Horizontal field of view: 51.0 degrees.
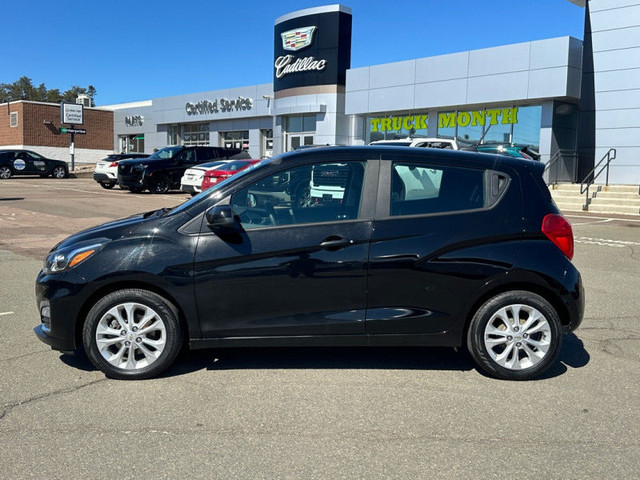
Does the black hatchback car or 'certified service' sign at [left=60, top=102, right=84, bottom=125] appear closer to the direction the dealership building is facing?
the black hatchback car

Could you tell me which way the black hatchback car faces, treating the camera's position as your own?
facing to the left of the viewer

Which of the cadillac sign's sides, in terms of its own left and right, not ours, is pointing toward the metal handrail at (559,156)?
left

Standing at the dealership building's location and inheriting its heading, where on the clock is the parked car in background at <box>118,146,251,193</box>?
The parked car in background is roughly at 1 o'clock from the dealership building.
